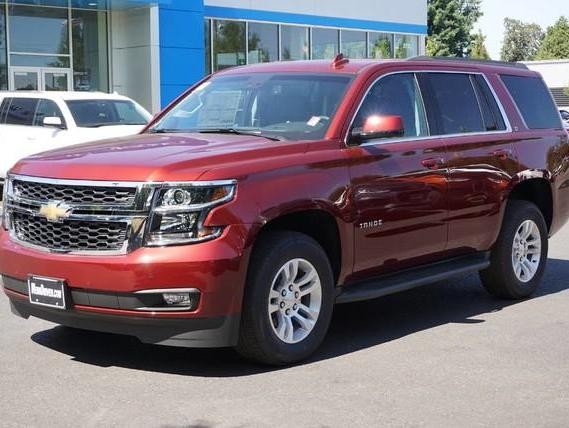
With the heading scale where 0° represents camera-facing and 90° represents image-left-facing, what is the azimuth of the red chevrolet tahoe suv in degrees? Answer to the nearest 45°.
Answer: approximately 45°

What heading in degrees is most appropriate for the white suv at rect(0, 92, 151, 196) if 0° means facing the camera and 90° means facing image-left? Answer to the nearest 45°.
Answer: approximately 315°

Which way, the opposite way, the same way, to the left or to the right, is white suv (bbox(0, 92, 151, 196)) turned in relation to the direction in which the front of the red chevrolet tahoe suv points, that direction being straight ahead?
to the left

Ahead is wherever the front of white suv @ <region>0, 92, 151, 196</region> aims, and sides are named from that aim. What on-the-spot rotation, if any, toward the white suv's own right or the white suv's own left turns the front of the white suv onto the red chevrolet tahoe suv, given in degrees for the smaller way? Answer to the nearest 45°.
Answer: approximately 45° to the white suv's own right

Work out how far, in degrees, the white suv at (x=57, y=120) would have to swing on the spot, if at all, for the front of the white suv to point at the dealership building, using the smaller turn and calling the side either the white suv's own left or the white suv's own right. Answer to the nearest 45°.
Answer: approximately 135° to the white suv's own left

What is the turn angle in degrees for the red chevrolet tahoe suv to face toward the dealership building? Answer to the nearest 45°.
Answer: approximately 135° to its right

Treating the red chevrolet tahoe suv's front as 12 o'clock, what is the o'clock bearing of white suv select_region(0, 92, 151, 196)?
The white suv is roughly at 4 o'clock from the red chevrolet tahoe suv.
